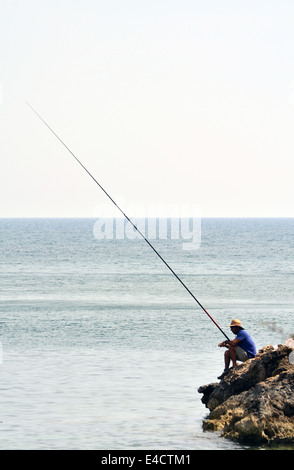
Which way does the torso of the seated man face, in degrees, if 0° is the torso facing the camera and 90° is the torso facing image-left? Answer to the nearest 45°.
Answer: approximately 90°
